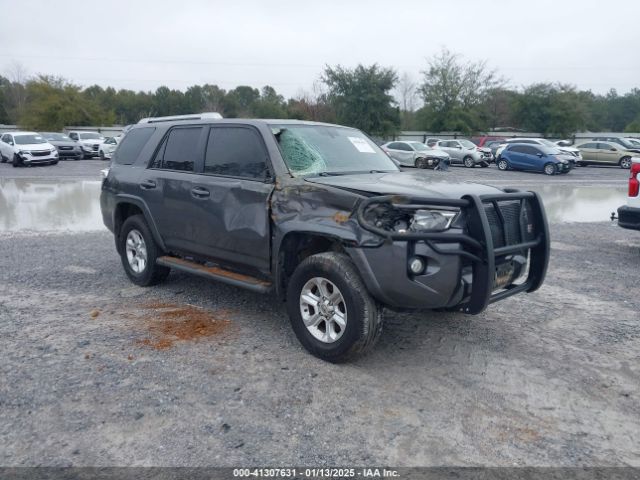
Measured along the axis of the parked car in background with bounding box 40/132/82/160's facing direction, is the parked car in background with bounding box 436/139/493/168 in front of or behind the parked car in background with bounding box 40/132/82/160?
in front

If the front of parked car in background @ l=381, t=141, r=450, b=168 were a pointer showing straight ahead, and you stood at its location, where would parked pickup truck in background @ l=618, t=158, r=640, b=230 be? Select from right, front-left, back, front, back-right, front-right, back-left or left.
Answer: front-right

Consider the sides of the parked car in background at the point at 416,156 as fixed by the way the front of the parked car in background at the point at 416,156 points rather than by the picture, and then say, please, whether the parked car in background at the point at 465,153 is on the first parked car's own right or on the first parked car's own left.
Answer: on the first parked car's own left

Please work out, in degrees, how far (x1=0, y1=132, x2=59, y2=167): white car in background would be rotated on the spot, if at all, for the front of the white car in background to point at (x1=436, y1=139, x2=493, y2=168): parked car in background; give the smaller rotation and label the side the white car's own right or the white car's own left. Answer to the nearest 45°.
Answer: approximately 45° to the white car's own left

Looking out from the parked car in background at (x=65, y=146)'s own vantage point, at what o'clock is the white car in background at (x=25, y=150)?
The white car in background is roughly at 2 o'clock from the parked car in background.

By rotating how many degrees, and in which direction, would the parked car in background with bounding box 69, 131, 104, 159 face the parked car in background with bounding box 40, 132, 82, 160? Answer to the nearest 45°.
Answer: approximately 90° to its right

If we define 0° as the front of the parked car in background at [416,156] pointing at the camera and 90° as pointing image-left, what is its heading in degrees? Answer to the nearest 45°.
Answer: approximately 315°

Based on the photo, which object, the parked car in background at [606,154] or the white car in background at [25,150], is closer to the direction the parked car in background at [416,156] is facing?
the parked car in background
